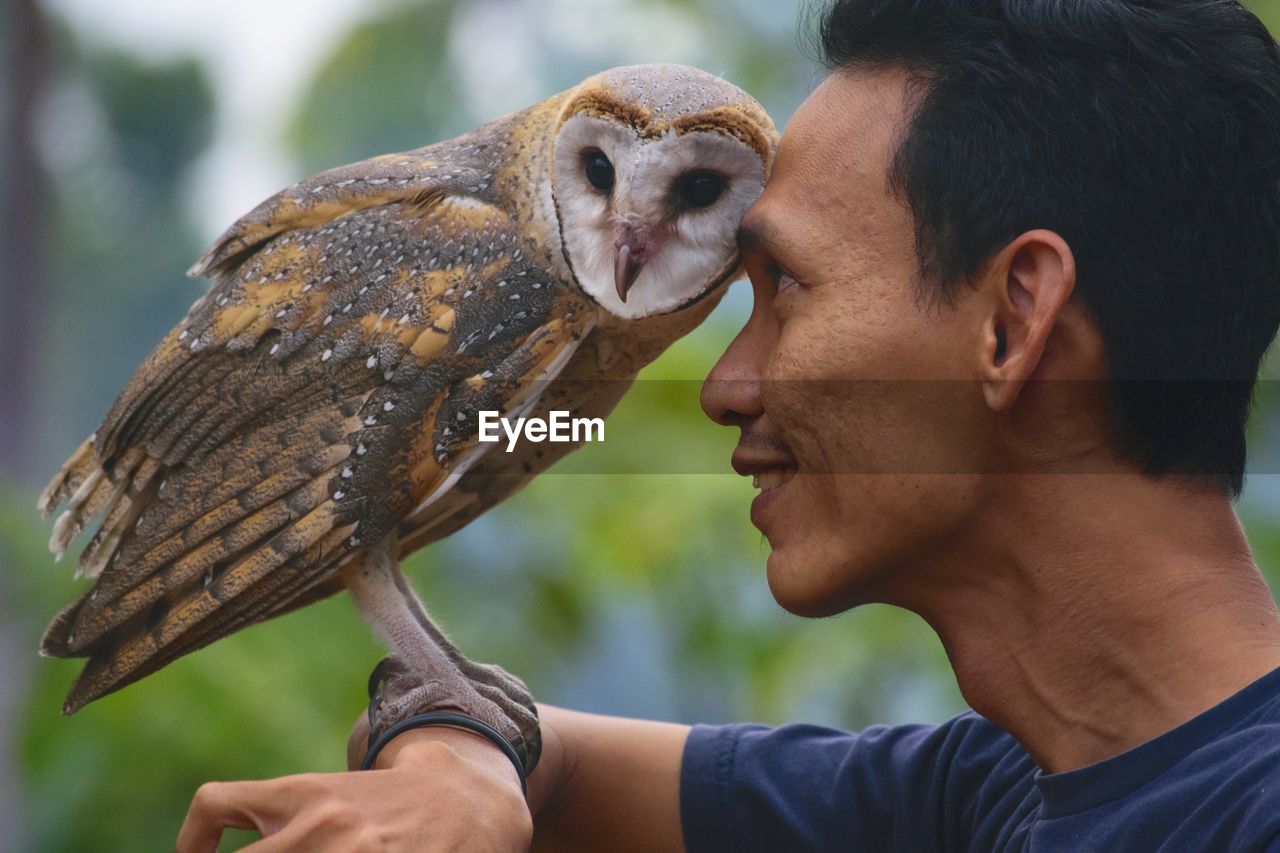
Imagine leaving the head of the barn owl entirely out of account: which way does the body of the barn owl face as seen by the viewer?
to the viewer's right

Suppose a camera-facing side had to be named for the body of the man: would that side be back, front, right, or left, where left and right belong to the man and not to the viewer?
left
